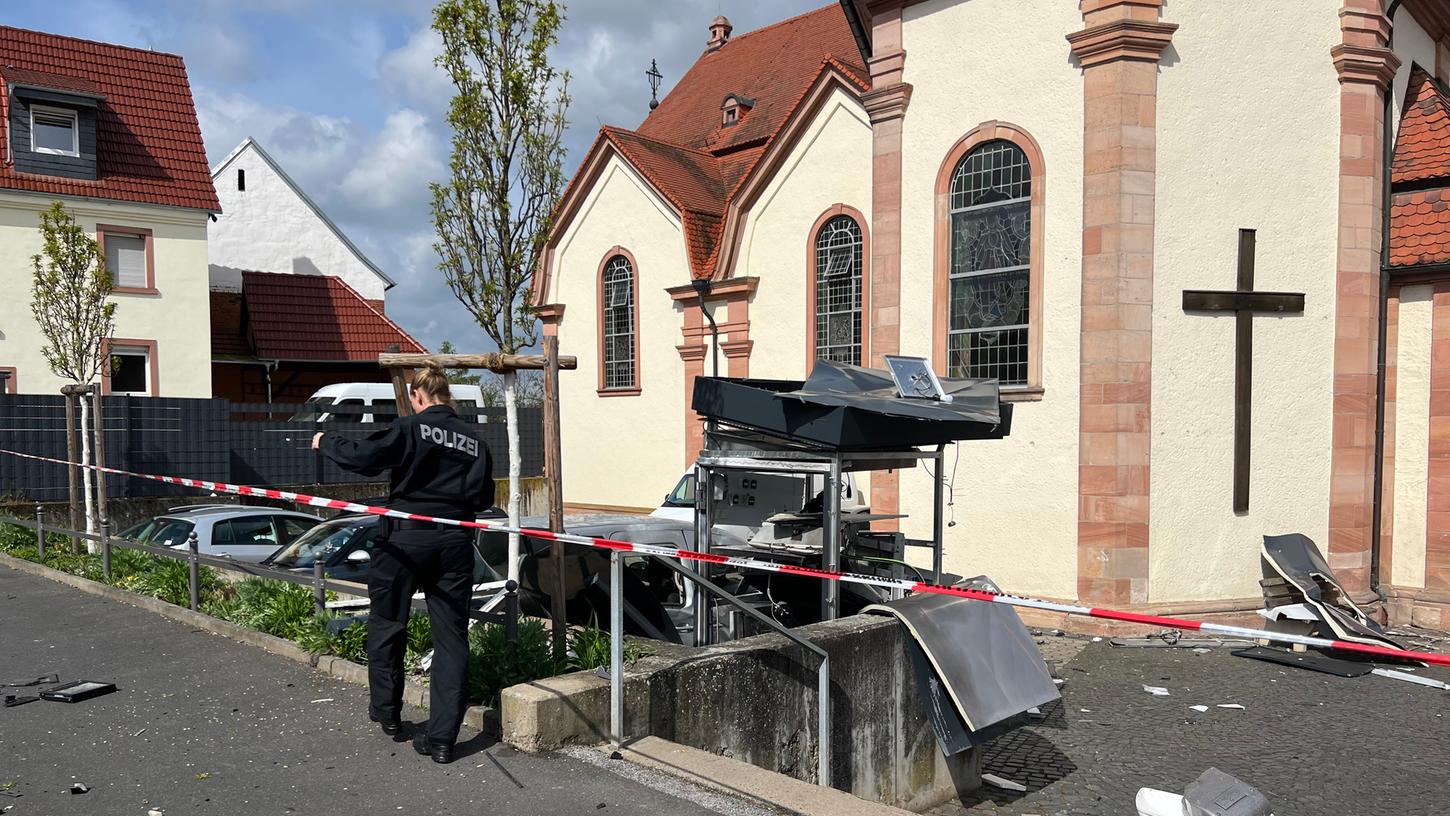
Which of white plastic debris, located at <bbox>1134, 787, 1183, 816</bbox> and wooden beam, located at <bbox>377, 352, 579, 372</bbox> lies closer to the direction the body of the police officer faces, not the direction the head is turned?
the wooden beam

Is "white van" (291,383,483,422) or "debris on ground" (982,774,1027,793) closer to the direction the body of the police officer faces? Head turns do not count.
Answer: the white van

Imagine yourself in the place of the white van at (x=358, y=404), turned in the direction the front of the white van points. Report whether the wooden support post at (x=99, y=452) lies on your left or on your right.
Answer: on your left

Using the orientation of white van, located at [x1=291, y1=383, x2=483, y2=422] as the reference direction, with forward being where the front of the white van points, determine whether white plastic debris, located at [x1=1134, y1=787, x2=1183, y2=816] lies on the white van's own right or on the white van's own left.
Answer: on the white van's own left

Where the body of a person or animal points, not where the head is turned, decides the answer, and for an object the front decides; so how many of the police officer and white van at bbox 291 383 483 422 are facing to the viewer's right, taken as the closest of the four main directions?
0

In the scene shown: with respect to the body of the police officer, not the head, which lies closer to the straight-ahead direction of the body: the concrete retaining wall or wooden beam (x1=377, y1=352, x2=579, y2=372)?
the wooden beam

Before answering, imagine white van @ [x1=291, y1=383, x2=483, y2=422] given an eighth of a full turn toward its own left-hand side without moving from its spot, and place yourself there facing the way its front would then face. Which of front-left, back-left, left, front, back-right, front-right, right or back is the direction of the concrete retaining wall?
front-left

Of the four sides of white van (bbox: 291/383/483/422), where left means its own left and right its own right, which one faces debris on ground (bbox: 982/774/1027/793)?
left

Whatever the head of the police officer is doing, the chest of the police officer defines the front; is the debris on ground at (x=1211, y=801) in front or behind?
behind

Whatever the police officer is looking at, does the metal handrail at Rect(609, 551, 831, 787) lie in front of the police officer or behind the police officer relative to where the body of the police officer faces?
behind

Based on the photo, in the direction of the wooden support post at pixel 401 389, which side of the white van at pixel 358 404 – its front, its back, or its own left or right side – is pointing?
left

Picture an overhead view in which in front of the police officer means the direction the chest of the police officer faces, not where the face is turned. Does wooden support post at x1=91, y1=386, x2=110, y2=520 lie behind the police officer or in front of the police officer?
in front

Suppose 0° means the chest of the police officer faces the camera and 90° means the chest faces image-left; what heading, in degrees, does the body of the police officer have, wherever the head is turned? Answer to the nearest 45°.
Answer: approximately 135°

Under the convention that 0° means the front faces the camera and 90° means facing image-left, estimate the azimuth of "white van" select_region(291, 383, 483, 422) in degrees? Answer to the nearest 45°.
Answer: approximately 90°
